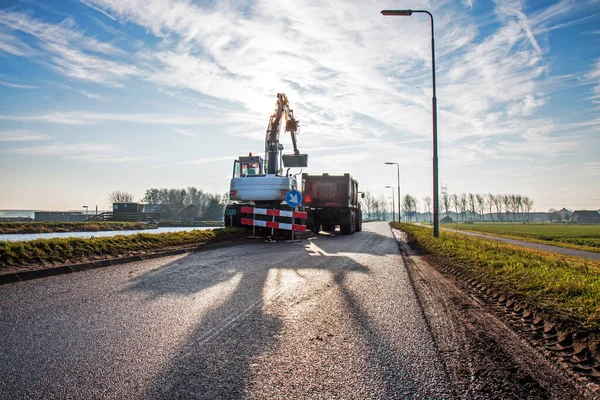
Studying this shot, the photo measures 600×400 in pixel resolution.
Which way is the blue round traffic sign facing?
toward the camera

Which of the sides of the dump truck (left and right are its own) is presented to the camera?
back

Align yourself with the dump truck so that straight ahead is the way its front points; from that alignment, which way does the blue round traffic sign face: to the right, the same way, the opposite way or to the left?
the opposite way

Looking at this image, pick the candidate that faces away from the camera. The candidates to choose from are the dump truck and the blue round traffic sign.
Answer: the dump truck

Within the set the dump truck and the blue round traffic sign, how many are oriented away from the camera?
1
